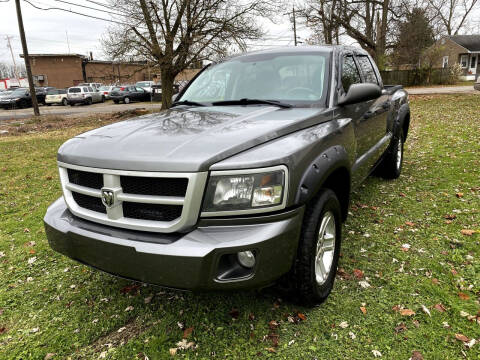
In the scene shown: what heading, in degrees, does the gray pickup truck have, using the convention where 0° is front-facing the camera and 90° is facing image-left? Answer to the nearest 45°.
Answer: approximately 45°

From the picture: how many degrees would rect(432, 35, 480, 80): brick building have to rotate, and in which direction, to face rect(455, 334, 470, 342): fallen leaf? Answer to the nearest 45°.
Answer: approximately 45° to its right

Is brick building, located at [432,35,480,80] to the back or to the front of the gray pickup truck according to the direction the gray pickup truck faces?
to the back

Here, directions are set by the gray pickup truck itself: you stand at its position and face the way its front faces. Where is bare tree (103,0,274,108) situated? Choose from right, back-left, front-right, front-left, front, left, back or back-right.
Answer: back-right

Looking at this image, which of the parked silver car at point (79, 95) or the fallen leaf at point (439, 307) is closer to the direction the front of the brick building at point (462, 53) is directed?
the fallen leaf

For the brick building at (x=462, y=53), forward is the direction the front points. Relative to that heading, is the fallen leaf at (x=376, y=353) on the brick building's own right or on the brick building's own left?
on the brick building's own right

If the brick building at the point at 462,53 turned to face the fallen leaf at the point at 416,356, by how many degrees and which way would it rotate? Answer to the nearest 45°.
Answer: approximately 45° to its right

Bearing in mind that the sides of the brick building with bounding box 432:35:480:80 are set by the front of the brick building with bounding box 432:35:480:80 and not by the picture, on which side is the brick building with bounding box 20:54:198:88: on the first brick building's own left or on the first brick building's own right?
on the first brick building's own right

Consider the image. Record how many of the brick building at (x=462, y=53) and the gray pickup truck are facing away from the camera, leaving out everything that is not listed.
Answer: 0
